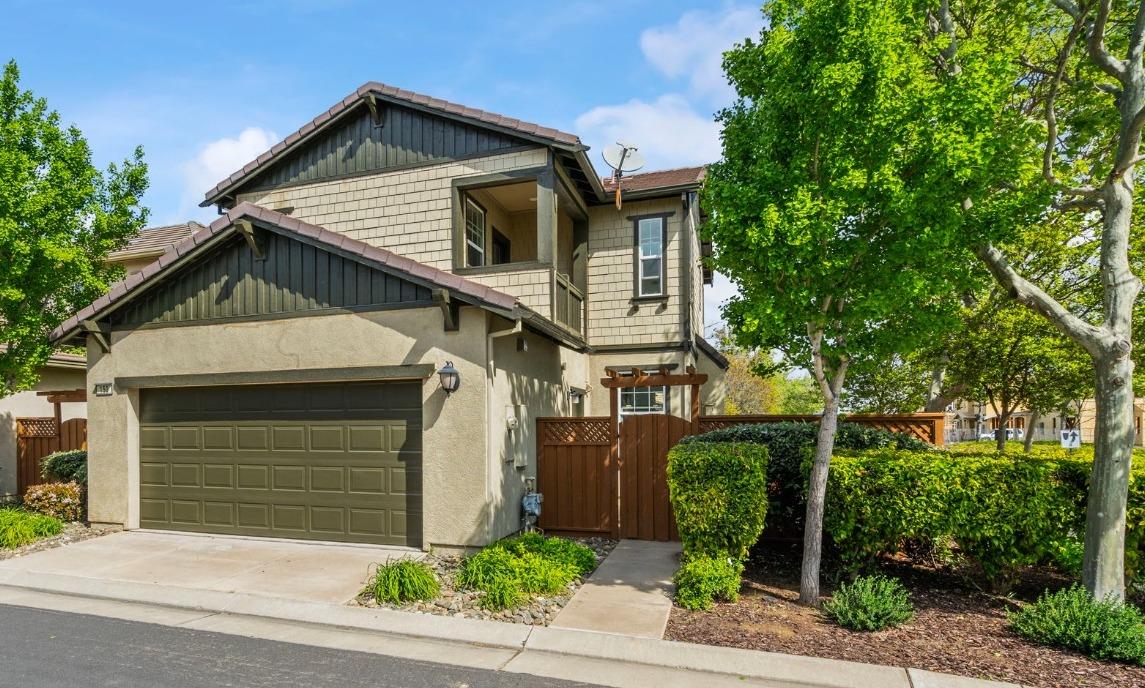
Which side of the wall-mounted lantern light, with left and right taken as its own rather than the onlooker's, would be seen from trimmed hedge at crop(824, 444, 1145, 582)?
left

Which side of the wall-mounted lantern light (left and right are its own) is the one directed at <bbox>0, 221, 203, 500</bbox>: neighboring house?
right

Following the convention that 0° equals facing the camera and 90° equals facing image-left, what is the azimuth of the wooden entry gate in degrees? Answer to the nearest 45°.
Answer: approximately 0°

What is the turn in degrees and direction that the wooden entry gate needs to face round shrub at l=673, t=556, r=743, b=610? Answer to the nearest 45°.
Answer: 0° — it already faces it

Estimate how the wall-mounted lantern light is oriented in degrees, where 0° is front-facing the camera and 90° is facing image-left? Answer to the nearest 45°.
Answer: approximately 45°
